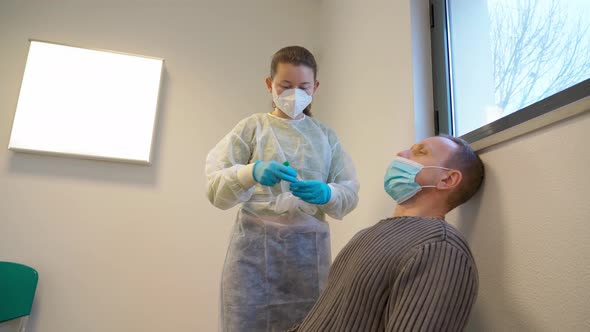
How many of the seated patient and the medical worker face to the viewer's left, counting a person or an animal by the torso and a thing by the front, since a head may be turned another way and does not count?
1

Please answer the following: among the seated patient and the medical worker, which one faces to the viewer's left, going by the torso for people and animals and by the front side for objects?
the seated patient

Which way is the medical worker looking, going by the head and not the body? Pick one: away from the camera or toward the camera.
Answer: toward the camera

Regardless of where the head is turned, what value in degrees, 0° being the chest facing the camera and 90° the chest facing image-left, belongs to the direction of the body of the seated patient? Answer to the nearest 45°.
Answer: approximately 90°

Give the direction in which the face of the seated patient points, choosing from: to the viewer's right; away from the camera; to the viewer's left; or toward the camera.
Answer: to the viewer's left

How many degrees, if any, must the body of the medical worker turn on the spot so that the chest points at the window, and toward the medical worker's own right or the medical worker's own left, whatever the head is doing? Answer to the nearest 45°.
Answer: approximately 90° to the medical worker's own left

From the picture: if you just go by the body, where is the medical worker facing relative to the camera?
toward the camera

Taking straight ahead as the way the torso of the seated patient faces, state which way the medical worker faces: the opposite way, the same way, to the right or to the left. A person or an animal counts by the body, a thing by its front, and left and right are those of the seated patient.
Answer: to the left

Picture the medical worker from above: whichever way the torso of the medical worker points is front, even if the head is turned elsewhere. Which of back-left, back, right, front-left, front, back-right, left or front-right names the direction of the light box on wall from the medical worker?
back-right

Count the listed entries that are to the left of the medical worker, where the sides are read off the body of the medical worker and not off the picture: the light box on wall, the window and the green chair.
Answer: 1
